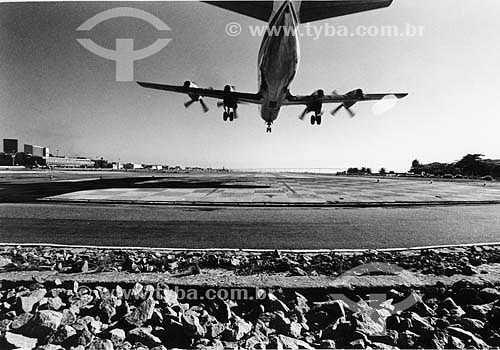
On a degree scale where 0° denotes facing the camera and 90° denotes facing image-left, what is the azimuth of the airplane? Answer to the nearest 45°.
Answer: approximately 180°

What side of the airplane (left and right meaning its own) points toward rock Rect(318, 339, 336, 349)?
back

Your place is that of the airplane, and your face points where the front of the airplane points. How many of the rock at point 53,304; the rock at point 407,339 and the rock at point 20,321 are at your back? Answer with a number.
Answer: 3

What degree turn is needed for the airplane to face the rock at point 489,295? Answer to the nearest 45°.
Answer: approximately 180°

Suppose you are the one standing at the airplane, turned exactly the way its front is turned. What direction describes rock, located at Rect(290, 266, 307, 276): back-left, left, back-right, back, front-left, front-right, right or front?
back

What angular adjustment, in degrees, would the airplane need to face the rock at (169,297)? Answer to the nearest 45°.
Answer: approximately 180°

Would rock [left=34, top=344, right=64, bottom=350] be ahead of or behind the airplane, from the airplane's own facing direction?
behind

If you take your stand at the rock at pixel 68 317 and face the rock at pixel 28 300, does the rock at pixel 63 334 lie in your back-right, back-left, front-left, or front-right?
back-left

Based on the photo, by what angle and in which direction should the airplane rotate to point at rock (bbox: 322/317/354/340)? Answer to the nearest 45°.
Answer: approximately 180°

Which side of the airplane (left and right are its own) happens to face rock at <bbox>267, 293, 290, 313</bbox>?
back

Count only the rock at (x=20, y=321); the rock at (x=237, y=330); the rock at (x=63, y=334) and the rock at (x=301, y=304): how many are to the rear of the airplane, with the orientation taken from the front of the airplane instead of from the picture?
4

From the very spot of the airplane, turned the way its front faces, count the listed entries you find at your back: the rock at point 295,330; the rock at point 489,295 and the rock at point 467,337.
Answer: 3

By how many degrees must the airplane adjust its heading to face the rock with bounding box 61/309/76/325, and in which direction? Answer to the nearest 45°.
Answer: approximately 180°

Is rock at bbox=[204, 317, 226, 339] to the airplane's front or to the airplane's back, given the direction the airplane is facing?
to the back
